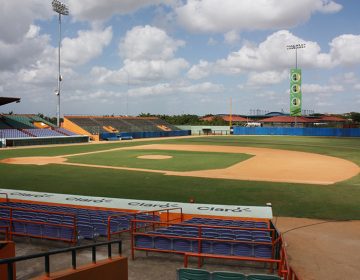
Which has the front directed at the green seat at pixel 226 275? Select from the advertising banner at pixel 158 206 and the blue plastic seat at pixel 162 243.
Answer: the advertising banner

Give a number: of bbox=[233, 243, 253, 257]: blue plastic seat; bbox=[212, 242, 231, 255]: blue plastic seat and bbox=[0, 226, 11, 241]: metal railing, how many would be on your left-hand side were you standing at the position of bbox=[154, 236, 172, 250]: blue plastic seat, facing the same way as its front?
1

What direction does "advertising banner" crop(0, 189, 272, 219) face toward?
toward the camera

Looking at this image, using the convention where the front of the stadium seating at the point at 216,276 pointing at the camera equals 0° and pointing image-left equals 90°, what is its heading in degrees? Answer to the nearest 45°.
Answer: approximately 180°

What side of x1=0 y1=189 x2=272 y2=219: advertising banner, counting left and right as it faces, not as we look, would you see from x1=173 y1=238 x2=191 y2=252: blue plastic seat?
front

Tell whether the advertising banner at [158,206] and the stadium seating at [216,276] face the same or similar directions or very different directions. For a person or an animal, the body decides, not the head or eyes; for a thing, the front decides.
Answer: very different directions

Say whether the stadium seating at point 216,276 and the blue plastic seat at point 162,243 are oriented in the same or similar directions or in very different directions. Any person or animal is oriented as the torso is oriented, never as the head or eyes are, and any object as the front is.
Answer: same or similar directions

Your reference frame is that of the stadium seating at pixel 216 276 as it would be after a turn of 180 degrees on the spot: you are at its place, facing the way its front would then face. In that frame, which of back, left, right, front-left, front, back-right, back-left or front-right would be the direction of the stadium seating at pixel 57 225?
back-right

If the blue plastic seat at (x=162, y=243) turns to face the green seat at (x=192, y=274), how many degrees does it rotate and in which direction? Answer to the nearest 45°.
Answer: approximately 180°

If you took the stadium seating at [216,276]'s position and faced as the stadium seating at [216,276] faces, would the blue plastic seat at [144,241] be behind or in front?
in front

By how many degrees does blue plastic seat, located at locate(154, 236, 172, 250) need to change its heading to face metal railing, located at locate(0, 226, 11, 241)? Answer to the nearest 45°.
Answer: approximately 90° to its left

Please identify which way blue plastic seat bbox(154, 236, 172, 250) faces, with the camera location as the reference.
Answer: facing away from the viewer

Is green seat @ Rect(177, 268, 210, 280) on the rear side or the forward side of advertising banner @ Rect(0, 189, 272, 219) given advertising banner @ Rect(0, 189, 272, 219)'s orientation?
on the forward side

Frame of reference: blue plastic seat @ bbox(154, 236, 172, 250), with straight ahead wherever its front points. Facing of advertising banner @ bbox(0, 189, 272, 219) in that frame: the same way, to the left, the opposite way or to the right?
the opposite way

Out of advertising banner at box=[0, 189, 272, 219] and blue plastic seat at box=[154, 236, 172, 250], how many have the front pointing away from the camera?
1

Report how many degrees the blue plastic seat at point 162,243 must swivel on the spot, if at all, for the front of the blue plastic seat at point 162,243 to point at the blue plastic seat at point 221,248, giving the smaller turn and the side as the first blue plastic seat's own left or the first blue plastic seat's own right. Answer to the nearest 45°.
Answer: approximately 90° to the first blue plastic seat's own right
